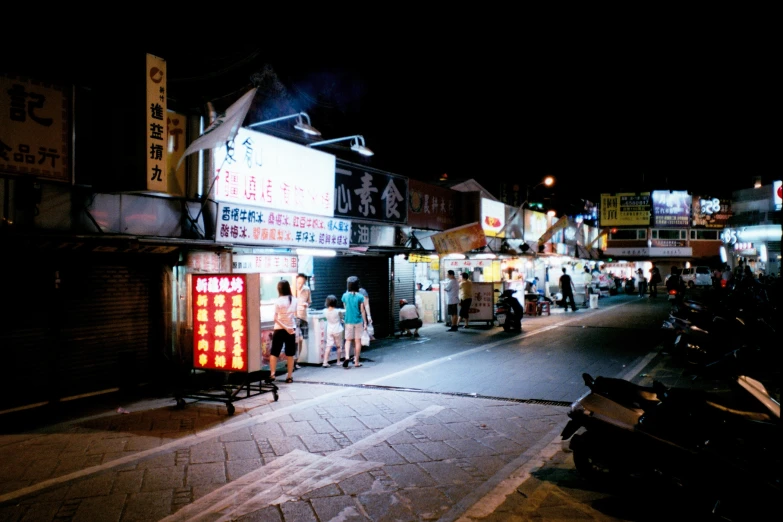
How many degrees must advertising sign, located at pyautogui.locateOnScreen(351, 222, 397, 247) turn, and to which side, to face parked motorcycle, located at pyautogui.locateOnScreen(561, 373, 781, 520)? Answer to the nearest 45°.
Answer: approximately 45° to its right

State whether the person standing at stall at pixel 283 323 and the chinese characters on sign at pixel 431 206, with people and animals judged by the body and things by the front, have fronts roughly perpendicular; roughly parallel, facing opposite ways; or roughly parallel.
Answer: roughly parallel, facing opposite ways

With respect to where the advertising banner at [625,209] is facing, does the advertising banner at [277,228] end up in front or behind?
in front

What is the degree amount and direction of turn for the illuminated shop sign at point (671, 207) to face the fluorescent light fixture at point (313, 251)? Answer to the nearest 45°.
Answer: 0° — it already faces it

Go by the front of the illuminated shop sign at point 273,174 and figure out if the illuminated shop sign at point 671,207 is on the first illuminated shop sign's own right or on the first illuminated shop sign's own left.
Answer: on the first illuminated shop sign's own left

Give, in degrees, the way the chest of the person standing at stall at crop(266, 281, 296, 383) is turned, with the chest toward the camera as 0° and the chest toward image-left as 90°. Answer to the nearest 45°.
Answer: approximately 135°

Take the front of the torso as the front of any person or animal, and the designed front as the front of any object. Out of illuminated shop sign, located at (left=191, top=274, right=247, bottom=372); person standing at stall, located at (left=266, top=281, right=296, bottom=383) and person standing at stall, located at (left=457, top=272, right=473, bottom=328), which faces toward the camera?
the illuminated shop sign

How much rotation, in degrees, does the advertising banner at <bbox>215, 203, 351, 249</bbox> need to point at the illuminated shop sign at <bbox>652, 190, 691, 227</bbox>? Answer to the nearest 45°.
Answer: approximately 90° to its left

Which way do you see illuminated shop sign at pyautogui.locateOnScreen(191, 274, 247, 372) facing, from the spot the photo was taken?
facing the viewer

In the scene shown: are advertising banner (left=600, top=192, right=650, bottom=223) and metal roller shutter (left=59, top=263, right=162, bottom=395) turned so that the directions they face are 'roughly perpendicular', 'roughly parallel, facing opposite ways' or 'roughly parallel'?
roughly perpendicular

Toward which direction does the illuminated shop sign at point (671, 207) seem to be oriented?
toward the camera

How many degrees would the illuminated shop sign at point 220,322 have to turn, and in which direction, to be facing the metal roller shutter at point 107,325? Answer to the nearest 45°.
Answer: approximately 135° to its right
